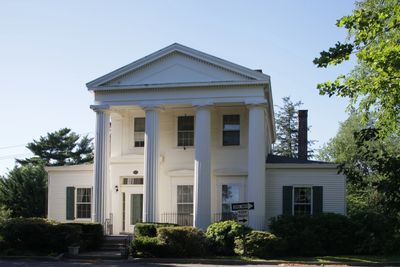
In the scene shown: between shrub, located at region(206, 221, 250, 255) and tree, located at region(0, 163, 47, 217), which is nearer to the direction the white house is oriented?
the shrub

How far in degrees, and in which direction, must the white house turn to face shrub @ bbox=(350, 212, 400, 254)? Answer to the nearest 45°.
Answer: approximately 45° to its left

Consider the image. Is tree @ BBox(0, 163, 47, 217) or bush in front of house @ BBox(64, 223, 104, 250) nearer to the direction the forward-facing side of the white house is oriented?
the bush in front of house

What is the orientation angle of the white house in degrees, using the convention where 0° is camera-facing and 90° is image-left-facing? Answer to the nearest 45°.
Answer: approximately 0°

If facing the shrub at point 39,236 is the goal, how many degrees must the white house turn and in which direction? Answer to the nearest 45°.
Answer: approximately 45° to its right

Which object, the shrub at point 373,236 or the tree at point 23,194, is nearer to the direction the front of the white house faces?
the shrub

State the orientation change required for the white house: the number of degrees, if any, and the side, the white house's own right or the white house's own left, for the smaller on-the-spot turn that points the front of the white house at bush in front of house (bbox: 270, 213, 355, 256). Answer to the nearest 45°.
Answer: approximately 45° to the white house's own left

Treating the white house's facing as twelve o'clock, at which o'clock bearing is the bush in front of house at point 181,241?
The bush in front of house is roughly at 12 o'clock from the white house.

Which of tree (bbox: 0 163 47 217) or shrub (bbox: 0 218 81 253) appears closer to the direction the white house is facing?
the shrub
